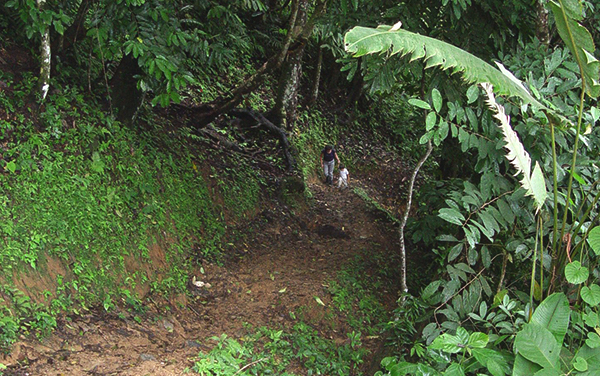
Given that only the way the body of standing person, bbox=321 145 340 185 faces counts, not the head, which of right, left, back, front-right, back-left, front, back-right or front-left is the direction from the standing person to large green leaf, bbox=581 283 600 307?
front

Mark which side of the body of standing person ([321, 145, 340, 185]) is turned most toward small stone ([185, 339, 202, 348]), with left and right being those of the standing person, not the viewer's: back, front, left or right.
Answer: front

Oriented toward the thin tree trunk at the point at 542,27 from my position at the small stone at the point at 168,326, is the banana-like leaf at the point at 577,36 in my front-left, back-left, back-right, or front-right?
front-right

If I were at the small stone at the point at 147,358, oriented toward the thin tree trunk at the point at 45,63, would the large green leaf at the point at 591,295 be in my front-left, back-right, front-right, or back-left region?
back-right

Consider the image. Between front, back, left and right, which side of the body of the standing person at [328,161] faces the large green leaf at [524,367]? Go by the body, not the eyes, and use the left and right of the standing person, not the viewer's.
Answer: front

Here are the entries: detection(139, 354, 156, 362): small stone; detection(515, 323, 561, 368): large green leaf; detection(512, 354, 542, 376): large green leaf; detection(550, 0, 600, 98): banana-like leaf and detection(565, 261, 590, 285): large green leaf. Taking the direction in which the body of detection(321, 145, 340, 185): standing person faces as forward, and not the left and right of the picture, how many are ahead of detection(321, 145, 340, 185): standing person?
5

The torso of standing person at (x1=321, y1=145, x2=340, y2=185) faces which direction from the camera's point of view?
toward the camera

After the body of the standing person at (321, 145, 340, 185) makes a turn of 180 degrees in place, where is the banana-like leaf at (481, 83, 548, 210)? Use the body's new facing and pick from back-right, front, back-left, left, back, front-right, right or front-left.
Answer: back

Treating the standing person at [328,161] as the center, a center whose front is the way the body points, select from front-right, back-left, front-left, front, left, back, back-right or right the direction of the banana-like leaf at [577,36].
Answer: front

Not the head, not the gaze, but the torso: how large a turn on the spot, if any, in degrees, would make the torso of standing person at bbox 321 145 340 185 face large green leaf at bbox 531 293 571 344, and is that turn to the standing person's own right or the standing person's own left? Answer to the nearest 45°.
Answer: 0° — they already face it

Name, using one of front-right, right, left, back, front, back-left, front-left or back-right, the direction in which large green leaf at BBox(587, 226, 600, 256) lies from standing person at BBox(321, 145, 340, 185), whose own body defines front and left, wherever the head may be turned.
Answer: front
